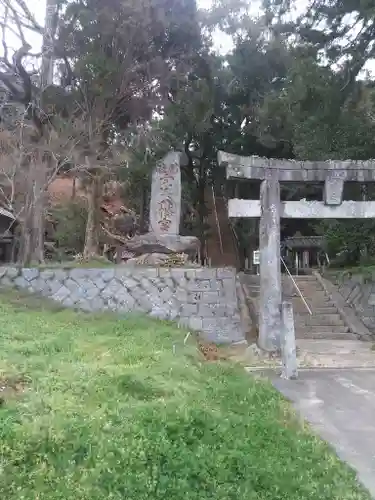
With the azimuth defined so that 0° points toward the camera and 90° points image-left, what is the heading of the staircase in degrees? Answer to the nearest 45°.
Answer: approximately 0°

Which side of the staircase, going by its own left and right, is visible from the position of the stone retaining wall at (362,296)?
left

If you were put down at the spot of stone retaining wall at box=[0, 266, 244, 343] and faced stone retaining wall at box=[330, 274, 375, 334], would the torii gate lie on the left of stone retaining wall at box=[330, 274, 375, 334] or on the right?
right

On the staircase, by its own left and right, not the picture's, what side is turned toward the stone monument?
right

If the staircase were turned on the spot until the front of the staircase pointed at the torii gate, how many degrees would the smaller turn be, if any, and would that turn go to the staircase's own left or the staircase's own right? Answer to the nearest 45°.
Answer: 0° — it already faces it

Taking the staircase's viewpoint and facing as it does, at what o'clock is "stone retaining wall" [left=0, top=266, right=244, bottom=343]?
The stone retaining wall is roughly at 2 o'clock from the staircase.

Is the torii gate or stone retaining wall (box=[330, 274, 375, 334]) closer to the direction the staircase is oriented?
the torii gate

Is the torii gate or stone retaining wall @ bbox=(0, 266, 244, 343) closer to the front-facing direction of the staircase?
the torii gate

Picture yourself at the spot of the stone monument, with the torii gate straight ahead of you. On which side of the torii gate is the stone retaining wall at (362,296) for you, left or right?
left
